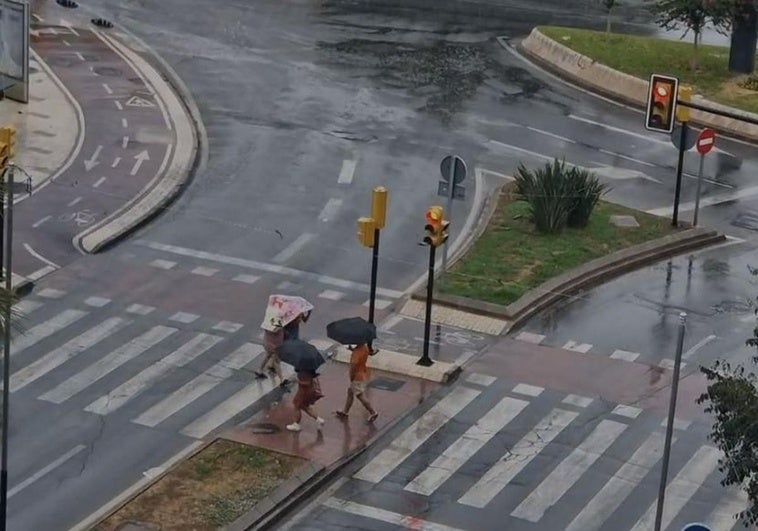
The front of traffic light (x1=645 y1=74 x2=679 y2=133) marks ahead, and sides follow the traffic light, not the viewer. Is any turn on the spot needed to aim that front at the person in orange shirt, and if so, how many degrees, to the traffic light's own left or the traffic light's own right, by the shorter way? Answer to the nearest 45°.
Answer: approximately 45° to the traffic light's own right

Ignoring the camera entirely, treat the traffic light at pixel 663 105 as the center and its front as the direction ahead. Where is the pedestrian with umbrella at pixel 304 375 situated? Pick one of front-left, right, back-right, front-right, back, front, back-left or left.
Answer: front-right

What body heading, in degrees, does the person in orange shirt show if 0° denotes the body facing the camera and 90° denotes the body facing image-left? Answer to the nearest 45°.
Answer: approximately 90°

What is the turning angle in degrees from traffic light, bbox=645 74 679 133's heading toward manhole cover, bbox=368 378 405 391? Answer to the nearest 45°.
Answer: approximately 45° to its right
